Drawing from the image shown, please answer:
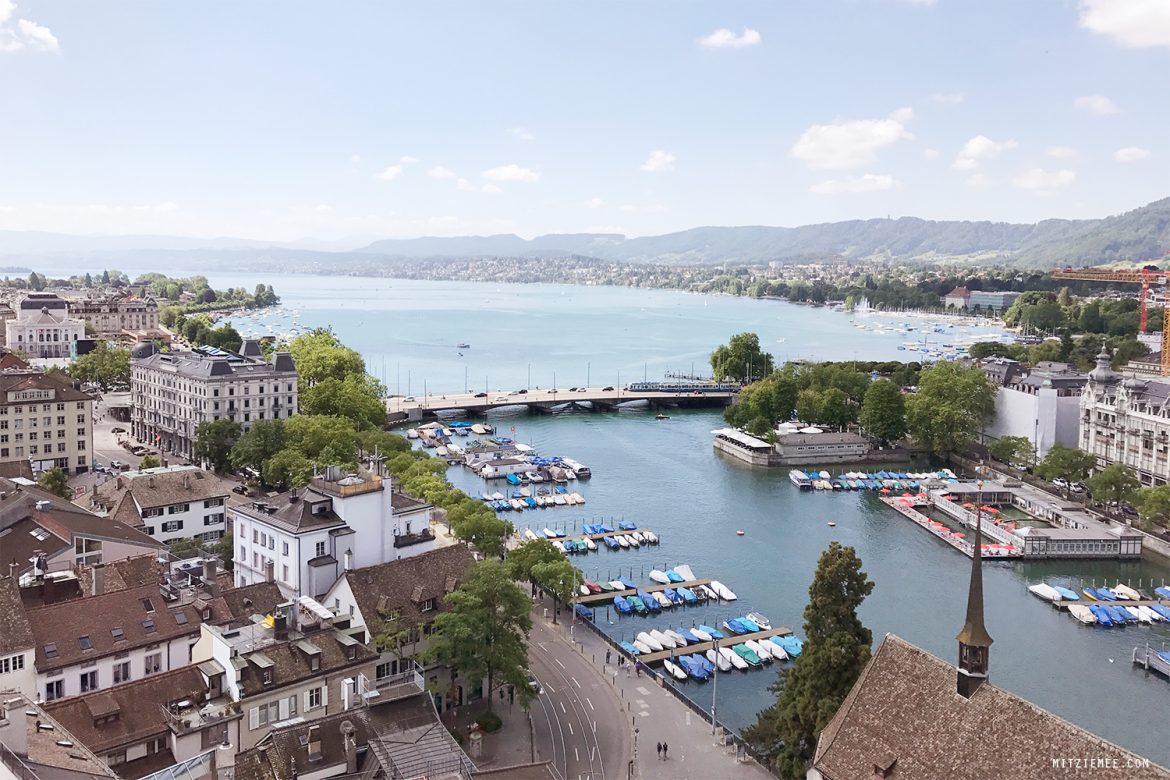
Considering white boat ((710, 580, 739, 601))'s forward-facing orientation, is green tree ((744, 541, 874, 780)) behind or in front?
in front

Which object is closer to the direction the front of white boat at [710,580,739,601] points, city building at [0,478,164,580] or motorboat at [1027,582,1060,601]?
the motorboat

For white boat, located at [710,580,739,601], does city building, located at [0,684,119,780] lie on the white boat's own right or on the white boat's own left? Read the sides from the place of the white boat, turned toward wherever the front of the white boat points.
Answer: on the white boat's own right

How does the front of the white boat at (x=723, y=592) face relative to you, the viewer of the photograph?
facing the viewer and to the right of the viewer

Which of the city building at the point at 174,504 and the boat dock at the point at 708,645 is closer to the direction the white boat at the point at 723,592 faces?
the boat dock

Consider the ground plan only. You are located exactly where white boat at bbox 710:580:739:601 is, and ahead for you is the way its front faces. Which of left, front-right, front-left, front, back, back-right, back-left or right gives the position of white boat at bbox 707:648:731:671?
front-right

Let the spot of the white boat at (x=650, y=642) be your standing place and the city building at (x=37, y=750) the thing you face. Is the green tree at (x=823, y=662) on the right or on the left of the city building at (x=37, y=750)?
left
